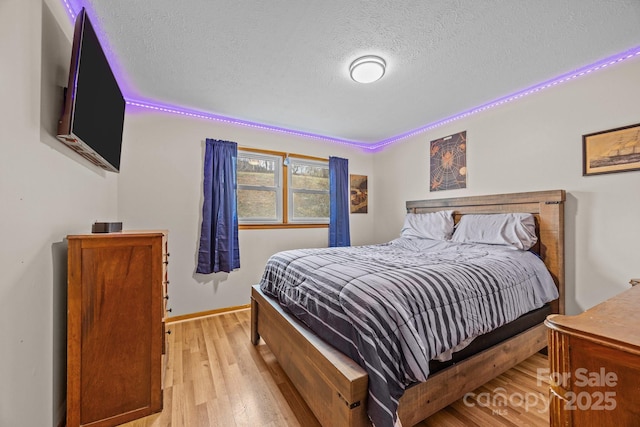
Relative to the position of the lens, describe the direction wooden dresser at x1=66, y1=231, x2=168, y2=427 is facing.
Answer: facing to the right of the viewer

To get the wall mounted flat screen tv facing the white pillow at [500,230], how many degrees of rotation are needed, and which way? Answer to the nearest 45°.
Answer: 0° — it already faces it

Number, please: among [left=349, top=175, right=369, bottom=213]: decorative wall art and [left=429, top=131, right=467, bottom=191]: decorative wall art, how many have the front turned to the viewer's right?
0

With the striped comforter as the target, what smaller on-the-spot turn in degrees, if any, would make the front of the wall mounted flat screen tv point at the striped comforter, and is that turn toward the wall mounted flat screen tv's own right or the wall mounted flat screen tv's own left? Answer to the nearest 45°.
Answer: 0° — it already faces it

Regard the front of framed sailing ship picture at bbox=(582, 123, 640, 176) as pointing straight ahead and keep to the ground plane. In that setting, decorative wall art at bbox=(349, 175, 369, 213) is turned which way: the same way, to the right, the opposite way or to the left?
to the left

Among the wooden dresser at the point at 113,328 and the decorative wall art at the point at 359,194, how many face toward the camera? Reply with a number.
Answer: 1

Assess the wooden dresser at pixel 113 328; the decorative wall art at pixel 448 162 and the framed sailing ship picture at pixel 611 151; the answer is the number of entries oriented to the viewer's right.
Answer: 1

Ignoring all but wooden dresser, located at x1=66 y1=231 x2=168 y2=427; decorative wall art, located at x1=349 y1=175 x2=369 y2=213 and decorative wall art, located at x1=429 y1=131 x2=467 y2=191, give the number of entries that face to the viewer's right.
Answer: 1

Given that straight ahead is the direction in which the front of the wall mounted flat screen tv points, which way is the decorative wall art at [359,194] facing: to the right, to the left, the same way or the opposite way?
to the right

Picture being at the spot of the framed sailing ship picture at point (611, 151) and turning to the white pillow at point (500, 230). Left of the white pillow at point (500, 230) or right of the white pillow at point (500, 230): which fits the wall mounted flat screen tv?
left

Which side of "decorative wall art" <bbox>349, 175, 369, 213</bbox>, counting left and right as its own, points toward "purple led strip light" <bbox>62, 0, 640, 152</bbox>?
front
